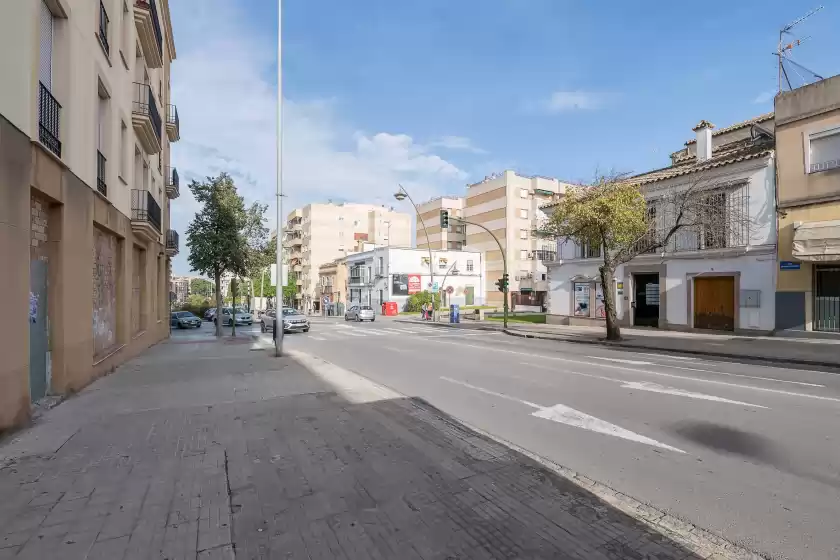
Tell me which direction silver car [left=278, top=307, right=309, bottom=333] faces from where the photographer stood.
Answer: facing the viewer and to the right of the viewer

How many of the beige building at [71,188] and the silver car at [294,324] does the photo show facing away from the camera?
0

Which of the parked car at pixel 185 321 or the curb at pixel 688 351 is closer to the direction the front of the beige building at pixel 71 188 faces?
the curb

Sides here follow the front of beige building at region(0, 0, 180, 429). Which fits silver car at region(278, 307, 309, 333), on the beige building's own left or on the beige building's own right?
on the beige building's own left

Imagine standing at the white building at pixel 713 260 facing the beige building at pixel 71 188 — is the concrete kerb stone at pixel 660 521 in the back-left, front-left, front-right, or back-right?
front-left

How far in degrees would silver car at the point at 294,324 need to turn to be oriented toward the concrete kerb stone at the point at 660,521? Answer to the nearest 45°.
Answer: approximately 45° to its right

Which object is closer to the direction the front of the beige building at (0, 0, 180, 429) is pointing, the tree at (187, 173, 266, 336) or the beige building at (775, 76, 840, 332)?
the beige building

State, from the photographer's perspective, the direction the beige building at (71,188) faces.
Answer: facing to the right of the viewer

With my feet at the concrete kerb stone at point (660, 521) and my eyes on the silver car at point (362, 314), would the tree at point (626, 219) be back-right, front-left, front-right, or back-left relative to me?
front-right

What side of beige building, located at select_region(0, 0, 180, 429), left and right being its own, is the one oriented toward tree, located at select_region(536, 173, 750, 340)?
front

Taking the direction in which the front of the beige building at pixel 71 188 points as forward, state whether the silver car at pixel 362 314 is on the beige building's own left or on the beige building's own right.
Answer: on the beige building's own left
